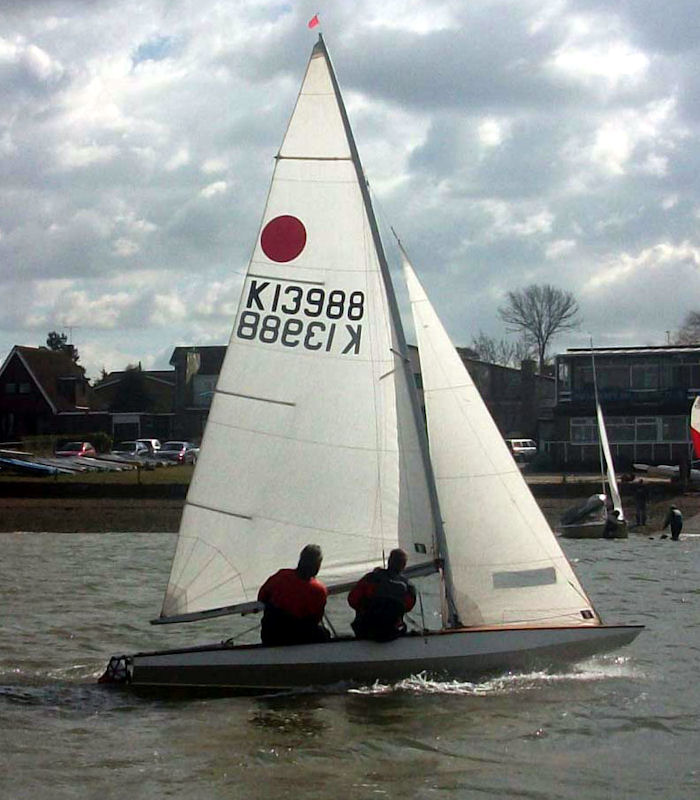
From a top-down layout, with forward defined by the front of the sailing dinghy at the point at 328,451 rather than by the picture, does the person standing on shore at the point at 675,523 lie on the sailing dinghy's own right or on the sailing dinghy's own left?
on the sailing dinghy's own left

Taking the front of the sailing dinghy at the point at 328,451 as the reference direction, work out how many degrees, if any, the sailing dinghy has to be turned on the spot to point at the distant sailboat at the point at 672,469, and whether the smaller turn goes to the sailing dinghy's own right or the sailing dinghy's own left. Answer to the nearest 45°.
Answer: approximately 90° to the sailing dinghy's own left

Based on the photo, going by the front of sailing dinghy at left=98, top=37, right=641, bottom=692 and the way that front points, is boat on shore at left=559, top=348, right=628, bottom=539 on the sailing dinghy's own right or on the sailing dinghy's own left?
on the sailing dinghy's own left

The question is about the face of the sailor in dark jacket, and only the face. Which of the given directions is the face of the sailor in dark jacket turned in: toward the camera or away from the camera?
away from the camera

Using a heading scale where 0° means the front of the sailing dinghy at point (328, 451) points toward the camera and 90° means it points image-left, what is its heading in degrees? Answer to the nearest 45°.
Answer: approximately 270°
